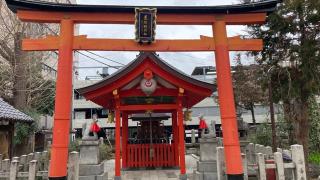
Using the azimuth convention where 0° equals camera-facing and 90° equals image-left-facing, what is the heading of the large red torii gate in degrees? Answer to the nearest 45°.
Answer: approximately 0°

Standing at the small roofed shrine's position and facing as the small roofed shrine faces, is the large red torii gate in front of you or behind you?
in front

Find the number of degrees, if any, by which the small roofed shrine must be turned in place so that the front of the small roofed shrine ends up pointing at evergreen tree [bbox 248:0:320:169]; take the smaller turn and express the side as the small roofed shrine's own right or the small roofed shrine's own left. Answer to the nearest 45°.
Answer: approximately 90° to the small roofed shrine's own left

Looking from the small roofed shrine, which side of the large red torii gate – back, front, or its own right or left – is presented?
back

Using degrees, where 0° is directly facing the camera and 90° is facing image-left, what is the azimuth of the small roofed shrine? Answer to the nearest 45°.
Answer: approximately 0°

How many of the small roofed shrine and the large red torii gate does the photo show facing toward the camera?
2
